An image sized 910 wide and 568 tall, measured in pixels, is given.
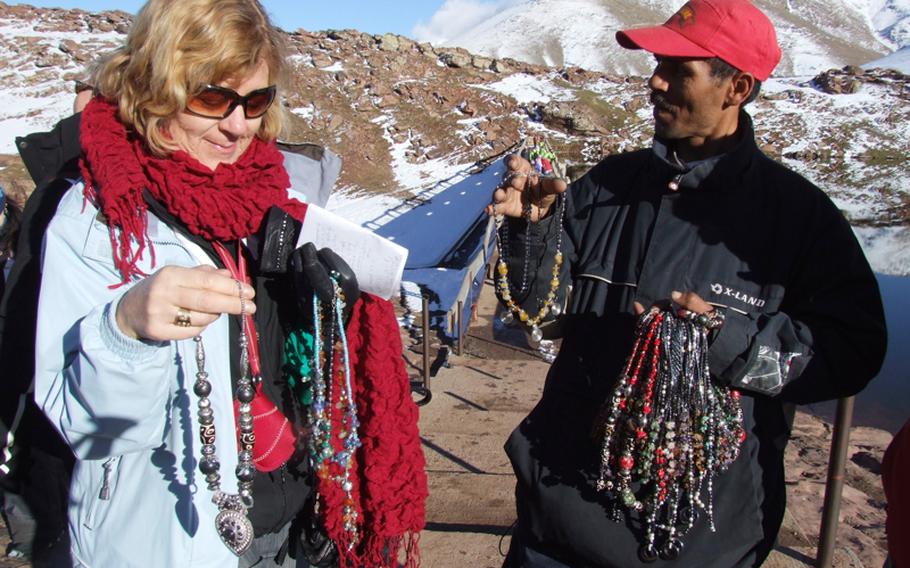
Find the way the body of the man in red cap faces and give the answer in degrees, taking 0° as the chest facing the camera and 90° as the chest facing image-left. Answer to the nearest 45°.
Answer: approximately 45°

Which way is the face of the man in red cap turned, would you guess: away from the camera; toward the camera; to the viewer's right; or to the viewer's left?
to the viewer's left
